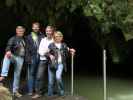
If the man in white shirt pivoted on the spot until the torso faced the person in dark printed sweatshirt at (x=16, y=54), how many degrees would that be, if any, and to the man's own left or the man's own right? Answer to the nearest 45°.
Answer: approximately 45° to the man's own right

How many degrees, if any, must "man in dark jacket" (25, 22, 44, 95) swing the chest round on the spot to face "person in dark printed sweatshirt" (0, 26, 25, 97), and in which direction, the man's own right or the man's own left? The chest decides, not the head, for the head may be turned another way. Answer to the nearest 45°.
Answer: approximately 90° to the man's own right

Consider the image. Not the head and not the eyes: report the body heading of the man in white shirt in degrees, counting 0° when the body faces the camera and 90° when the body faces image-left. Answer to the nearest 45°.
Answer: approximately 45°
